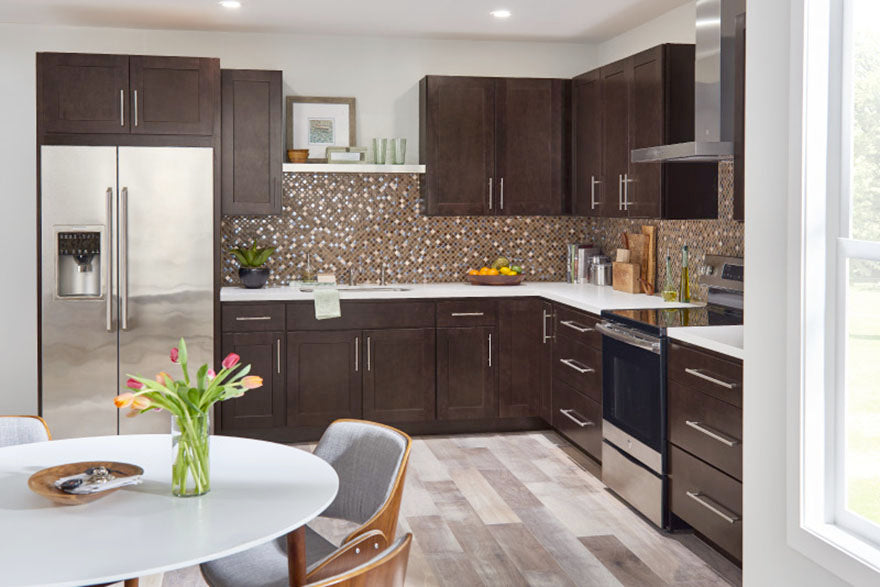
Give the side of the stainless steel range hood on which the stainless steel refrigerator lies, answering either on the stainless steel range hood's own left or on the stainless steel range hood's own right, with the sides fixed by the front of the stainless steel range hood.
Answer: on the stainless steel range hood's own right

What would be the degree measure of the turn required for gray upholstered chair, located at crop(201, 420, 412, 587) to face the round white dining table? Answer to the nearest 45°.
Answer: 0° — it already faces it

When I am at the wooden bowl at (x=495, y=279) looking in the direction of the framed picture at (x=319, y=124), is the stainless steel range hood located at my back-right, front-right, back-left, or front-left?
back-left

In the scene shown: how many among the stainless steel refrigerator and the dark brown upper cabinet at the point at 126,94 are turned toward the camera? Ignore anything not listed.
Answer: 2

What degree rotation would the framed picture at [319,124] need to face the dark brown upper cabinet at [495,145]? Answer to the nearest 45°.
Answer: approximately 90° to its left

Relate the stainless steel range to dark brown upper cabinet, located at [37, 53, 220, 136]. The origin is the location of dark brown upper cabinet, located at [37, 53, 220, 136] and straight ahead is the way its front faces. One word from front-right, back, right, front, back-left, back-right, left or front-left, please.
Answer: front-left
